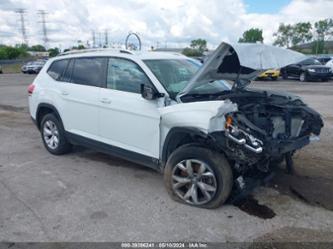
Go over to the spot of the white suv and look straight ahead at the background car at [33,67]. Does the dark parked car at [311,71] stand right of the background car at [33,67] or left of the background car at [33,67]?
right

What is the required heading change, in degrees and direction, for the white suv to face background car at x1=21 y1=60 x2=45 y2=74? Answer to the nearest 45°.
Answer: approximately 180°

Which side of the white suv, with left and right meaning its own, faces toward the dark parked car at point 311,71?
left

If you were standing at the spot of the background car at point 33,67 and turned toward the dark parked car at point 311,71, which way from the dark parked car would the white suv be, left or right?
right

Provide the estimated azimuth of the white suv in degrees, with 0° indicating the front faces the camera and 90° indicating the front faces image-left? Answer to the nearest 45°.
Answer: approximately 315°
